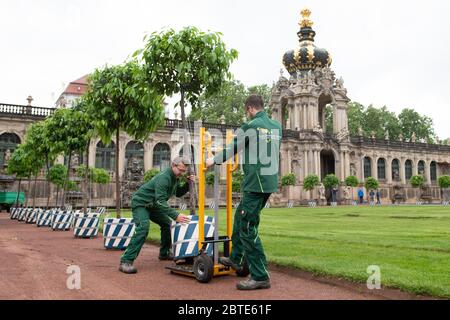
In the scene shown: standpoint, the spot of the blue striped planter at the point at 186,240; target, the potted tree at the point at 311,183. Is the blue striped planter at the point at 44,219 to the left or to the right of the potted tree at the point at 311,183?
left

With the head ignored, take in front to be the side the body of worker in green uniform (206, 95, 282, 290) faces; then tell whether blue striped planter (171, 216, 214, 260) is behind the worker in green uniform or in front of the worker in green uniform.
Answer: in front

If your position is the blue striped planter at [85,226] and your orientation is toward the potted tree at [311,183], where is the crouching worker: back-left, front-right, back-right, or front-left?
back-right

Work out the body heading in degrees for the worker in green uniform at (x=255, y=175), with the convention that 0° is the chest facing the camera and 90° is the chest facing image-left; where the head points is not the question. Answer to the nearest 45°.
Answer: approximately 135°

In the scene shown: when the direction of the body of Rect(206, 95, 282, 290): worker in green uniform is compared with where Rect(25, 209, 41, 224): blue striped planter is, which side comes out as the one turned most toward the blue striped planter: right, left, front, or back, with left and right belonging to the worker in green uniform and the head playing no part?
front

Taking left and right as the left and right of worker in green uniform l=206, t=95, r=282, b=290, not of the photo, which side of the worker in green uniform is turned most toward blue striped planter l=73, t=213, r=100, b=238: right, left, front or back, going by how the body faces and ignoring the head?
front

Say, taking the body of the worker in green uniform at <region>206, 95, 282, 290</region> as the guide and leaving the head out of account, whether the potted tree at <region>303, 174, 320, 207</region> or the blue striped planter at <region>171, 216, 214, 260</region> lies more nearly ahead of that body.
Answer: the blue striped planter

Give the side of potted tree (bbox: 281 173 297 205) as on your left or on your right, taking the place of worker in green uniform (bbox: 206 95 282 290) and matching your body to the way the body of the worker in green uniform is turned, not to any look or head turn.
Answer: on your right

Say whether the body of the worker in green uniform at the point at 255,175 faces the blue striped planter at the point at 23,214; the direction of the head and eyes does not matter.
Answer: yes
